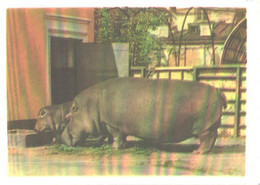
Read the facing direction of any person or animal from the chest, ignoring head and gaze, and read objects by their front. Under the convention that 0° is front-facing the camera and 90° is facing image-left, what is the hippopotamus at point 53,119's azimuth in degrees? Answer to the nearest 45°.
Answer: approximately 90°

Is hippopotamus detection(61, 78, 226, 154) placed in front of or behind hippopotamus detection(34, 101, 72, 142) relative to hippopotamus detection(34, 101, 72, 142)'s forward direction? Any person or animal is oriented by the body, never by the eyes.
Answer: behind

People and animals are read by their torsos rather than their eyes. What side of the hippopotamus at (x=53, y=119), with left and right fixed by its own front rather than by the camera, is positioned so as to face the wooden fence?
back

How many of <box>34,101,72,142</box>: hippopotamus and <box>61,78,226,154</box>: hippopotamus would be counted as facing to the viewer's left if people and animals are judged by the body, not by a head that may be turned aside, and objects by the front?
2

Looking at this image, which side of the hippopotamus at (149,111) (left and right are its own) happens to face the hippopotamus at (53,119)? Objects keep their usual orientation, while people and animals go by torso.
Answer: front

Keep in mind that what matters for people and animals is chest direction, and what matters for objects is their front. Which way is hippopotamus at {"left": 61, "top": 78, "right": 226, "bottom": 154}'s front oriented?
to the viewer's left
